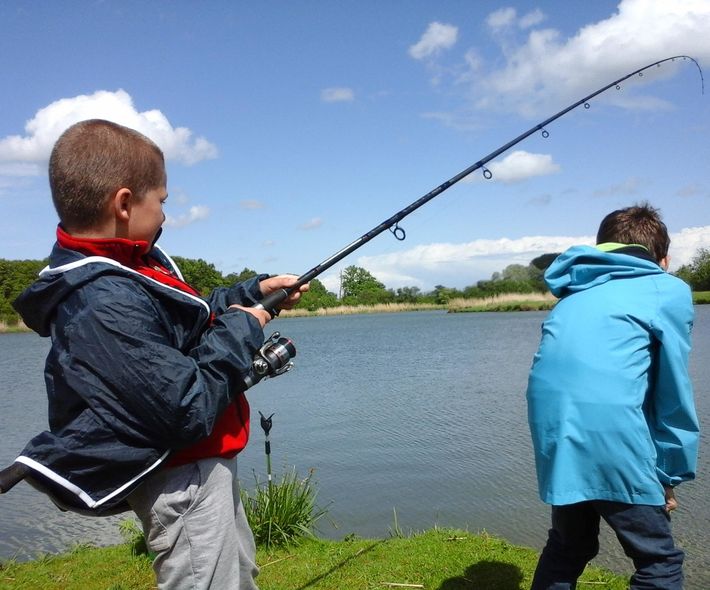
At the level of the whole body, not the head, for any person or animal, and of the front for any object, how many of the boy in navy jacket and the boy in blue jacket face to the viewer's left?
0

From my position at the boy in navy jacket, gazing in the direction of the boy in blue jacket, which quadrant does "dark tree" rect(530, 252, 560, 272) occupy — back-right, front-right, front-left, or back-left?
front-left

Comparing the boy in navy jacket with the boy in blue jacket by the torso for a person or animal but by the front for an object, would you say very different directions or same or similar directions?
same or similar directions

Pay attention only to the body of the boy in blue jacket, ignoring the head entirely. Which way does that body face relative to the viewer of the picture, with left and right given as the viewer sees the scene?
facing away from the viewer and to the right of the viewer

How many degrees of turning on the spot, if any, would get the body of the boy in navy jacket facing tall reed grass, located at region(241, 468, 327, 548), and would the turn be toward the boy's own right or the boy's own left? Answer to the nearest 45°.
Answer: approximately 90° to the boy's own left

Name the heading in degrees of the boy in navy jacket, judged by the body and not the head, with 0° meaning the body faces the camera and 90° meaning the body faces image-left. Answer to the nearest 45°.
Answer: approximately 270°

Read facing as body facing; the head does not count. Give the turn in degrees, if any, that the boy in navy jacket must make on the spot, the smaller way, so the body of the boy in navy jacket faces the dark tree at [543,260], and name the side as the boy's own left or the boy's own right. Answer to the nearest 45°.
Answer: approximately 45° to the boy's own left

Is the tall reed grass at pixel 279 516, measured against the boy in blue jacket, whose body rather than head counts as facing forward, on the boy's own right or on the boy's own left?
on the boy's own left

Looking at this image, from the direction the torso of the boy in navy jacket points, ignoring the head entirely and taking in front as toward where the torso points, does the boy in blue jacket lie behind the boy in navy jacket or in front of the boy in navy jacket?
in front
